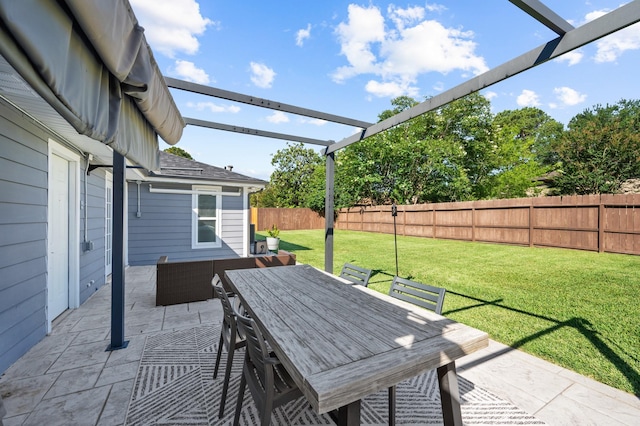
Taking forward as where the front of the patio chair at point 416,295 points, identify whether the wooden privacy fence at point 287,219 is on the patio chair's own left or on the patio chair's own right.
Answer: on the patio chair's own right

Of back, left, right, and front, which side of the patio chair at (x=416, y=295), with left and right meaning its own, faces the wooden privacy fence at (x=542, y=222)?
back

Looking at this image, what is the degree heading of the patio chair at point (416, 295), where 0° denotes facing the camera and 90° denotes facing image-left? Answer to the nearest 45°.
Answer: approximately 45°

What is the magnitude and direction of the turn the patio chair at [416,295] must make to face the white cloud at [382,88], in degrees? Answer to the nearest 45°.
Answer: approximately 135° to its right

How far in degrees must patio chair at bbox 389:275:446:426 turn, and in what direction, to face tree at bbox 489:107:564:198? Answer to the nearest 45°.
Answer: approximately 135° to its right

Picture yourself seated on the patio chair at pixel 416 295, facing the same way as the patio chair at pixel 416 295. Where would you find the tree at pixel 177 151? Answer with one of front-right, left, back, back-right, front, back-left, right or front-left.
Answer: right
